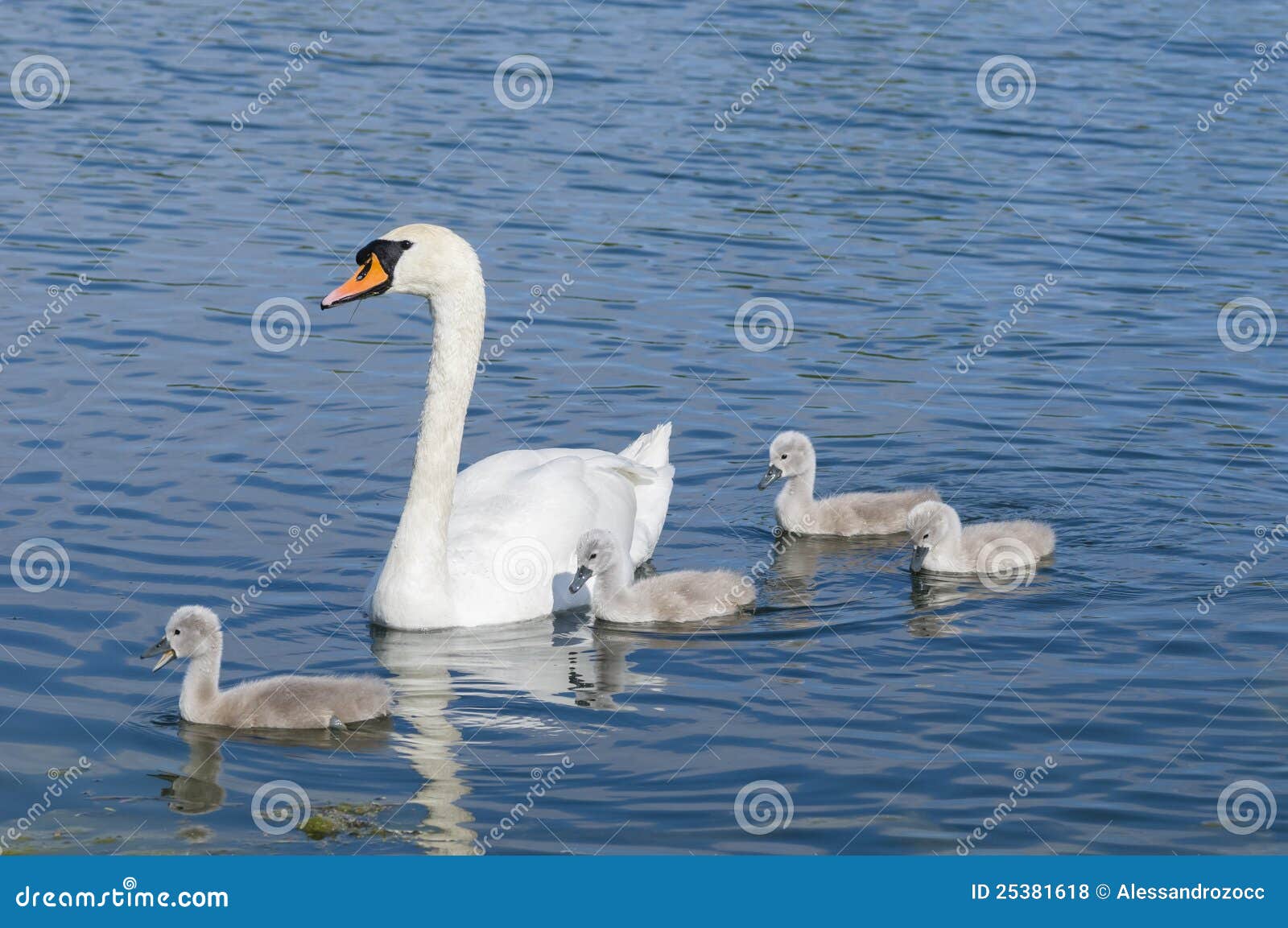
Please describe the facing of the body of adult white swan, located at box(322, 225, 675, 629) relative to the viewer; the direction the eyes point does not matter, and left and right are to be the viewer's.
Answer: facing the viewer and to the left of the viewer
